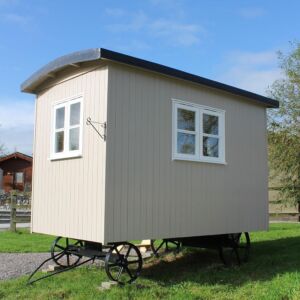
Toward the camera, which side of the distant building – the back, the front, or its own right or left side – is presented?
front

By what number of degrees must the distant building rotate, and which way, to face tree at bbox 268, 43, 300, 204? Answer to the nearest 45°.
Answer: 0° — it already faces it

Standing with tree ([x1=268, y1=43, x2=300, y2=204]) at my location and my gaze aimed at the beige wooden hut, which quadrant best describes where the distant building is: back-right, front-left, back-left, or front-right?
back-right

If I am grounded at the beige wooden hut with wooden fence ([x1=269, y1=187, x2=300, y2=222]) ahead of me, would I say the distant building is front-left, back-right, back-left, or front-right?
front-left

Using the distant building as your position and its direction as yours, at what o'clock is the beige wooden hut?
The beige wooden hut is roughly at 12 o'clock from the distant building.
